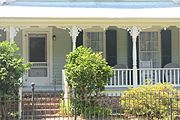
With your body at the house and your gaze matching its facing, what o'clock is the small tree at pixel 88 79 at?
The small tree is roughly at 12 o'clock from the house.

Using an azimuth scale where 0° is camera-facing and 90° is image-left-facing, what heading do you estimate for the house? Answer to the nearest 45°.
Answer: approximately 0°

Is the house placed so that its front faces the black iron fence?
yes
